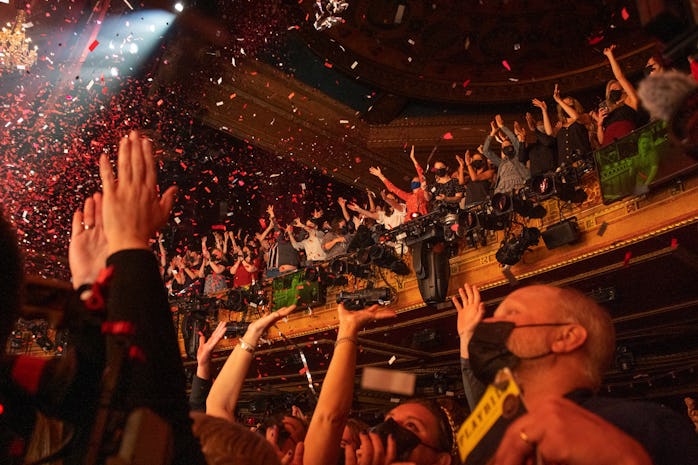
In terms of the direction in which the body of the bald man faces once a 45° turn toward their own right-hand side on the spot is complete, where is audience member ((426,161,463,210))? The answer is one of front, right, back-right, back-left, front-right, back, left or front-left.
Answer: front-right

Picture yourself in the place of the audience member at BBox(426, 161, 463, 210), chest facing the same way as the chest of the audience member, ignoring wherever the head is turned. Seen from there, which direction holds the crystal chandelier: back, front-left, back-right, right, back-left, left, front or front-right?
front-right

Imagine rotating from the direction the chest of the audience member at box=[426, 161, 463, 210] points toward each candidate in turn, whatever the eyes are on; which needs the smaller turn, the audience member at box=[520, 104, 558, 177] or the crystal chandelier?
the crystal chandelier

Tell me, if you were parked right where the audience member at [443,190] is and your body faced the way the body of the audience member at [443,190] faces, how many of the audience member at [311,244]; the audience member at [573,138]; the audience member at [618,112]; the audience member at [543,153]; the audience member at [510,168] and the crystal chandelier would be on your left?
4

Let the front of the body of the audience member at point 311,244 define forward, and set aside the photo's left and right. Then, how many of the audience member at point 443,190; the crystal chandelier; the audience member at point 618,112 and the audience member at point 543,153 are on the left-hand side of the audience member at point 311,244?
3

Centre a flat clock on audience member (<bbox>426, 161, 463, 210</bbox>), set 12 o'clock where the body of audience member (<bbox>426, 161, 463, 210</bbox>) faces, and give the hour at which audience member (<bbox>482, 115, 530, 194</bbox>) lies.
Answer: audience member (<bbox>482, 115, 530, 194</bbox>) is roughly at 9 o'clock from audience member (<bbox>426, 161, 463, 210</bbox>).

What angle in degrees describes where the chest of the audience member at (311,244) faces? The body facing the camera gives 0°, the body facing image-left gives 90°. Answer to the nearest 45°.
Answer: approximately 45°

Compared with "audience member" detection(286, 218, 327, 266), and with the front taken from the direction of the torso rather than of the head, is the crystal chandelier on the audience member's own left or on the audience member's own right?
on the audience member's own right

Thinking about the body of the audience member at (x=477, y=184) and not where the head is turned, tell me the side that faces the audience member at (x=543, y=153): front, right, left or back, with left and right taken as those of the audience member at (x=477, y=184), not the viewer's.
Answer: left

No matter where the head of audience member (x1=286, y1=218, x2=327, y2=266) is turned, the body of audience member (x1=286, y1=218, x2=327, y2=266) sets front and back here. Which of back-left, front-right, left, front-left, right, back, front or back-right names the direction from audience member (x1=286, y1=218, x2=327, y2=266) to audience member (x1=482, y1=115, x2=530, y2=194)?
left

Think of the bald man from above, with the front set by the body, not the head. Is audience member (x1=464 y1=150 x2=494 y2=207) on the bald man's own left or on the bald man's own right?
on the bald man's own right

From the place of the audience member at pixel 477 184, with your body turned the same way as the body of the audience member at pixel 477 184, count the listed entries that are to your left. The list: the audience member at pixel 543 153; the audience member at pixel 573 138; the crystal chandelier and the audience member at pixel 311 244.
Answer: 2

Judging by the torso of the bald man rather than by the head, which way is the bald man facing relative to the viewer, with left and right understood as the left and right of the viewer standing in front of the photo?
facing to the left of the viewer

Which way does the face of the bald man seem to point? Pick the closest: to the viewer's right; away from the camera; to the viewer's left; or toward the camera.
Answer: to the viewer's left

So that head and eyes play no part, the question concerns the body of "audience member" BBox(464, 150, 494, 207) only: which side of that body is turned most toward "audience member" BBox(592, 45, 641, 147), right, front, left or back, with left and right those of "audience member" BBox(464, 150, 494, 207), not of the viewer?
left
